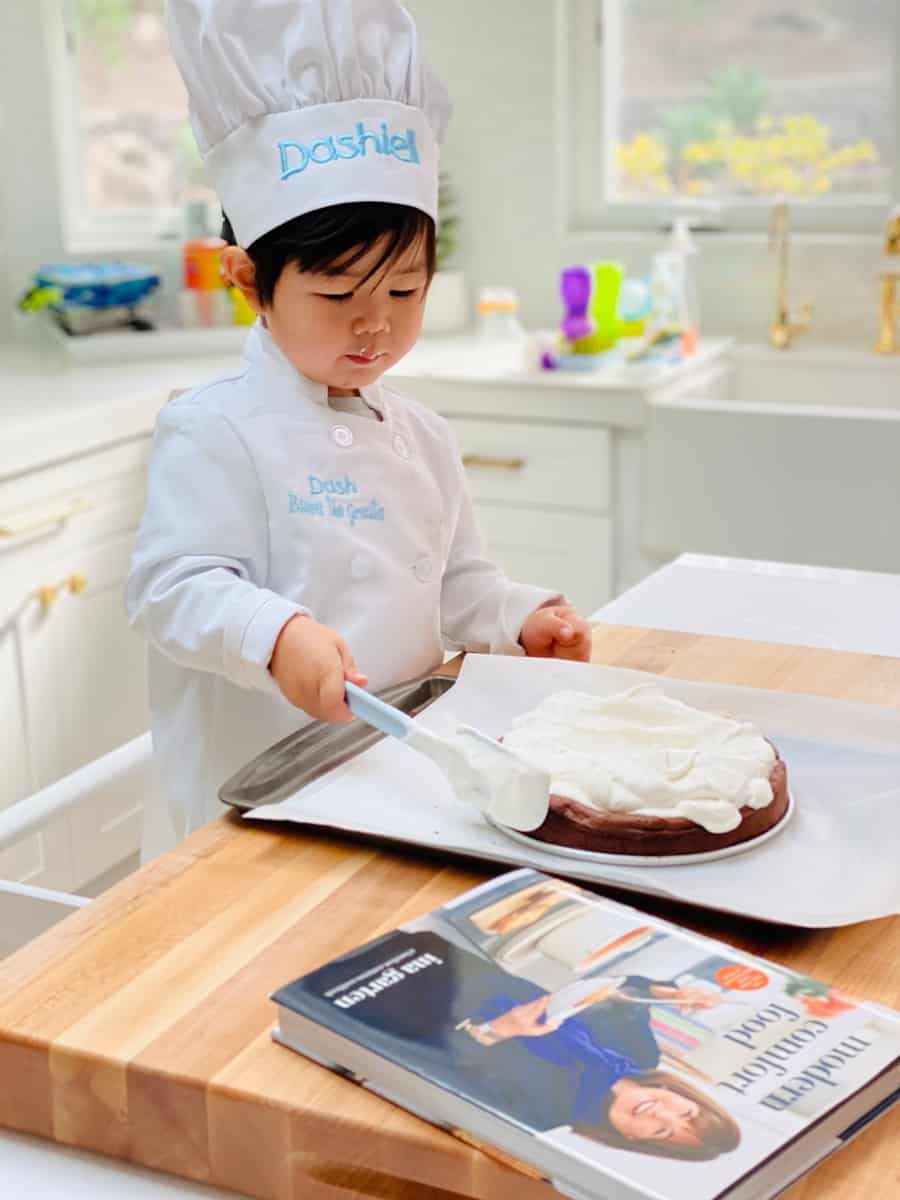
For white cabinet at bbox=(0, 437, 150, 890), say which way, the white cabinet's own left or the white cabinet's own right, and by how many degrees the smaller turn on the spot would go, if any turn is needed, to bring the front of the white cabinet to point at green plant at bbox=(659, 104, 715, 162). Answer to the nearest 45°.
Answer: approximately 90° to the white cabinet's own left

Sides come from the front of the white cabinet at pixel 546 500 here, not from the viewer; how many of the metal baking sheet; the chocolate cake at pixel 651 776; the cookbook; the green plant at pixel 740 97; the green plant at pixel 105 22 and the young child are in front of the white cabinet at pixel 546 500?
4

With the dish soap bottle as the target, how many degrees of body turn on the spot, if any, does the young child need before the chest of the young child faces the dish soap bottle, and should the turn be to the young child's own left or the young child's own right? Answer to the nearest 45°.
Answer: approximately 135° to the young child's own left

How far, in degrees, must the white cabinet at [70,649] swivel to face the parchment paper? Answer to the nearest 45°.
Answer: approximately 45° to its right

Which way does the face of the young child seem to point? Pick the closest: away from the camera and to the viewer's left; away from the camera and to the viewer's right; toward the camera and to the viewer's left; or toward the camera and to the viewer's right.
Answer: toward the camera and to the viewer's right

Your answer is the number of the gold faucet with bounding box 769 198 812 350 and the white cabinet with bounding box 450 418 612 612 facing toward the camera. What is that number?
2

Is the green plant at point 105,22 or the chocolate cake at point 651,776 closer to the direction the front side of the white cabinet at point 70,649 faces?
the chocolate cake

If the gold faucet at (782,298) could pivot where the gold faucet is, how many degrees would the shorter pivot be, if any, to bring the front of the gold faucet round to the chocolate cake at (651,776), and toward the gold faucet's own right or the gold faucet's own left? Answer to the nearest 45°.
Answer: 0° — it already faces it

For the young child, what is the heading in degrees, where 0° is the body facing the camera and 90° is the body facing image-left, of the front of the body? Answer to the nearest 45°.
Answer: approximately 315°

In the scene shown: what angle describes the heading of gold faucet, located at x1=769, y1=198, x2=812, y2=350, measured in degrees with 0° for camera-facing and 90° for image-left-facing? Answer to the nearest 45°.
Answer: approximately 0°

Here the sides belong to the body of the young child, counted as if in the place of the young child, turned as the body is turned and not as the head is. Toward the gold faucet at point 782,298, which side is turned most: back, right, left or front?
left

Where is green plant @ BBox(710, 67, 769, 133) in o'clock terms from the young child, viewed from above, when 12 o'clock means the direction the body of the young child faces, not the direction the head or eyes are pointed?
The green plant is roughly at 8 o'clock from the young child.
